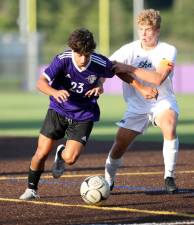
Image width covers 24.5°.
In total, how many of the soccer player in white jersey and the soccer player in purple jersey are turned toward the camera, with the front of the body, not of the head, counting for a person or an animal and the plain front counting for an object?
2

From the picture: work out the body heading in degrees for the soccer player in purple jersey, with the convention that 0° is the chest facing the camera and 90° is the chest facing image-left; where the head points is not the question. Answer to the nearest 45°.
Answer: approximately 0°

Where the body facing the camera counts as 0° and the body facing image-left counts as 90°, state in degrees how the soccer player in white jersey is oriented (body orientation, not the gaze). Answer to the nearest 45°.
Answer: approximately 0°

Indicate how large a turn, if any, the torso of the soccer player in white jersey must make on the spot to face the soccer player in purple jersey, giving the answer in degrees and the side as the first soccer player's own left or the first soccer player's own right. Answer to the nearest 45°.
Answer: approximately 45° to the first soccer player's own right

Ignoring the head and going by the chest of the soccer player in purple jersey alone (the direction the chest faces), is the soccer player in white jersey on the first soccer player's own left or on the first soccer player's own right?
on the first soccer player's own left
